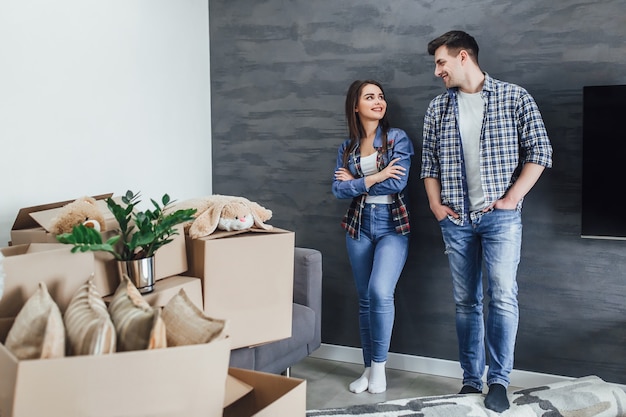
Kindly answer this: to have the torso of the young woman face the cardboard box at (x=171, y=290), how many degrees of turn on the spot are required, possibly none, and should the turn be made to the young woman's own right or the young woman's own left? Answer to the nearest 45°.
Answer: approximately 45° to the young woman's own right

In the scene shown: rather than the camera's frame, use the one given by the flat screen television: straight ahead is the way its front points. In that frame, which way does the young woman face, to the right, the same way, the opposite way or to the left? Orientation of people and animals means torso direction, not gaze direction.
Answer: the same way

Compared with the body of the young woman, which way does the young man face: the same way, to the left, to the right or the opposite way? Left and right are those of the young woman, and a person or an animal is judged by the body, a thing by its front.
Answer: the same way

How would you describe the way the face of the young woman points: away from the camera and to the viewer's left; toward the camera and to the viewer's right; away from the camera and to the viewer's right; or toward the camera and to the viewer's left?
toward the camera and to the viewer's right

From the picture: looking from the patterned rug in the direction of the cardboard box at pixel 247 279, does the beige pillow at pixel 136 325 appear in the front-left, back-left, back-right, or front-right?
front-left

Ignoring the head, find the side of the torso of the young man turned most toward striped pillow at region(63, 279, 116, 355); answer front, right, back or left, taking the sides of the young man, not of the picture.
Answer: front

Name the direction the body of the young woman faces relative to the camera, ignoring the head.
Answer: toward the camera

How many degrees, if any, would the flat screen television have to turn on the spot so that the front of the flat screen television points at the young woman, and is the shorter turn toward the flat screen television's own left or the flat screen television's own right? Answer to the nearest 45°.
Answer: approximately 90° to the flat screen television's own right

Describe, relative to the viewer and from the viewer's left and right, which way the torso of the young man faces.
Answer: facing the viewer

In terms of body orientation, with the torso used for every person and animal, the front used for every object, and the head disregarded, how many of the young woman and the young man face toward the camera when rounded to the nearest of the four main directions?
2

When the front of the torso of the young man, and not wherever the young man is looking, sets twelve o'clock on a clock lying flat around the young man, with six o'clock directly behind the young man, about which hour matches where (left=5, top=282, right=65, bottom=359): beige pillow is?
The beige pillow is roughly at 1 o'clock from the young man.

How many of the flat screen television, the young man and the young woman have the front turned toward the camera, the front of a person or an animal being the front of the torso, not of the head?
3

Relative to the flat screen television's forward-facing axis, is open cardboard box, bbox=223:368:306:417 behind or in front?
in front
